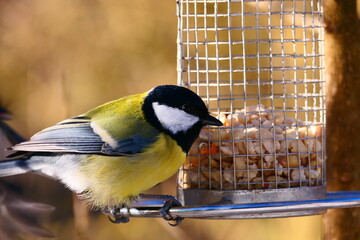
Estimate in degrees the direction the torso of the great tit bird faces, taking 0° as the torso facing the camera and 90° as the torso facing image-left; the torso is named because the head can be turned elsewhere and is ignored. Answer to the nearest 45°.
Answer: approximately 270°
